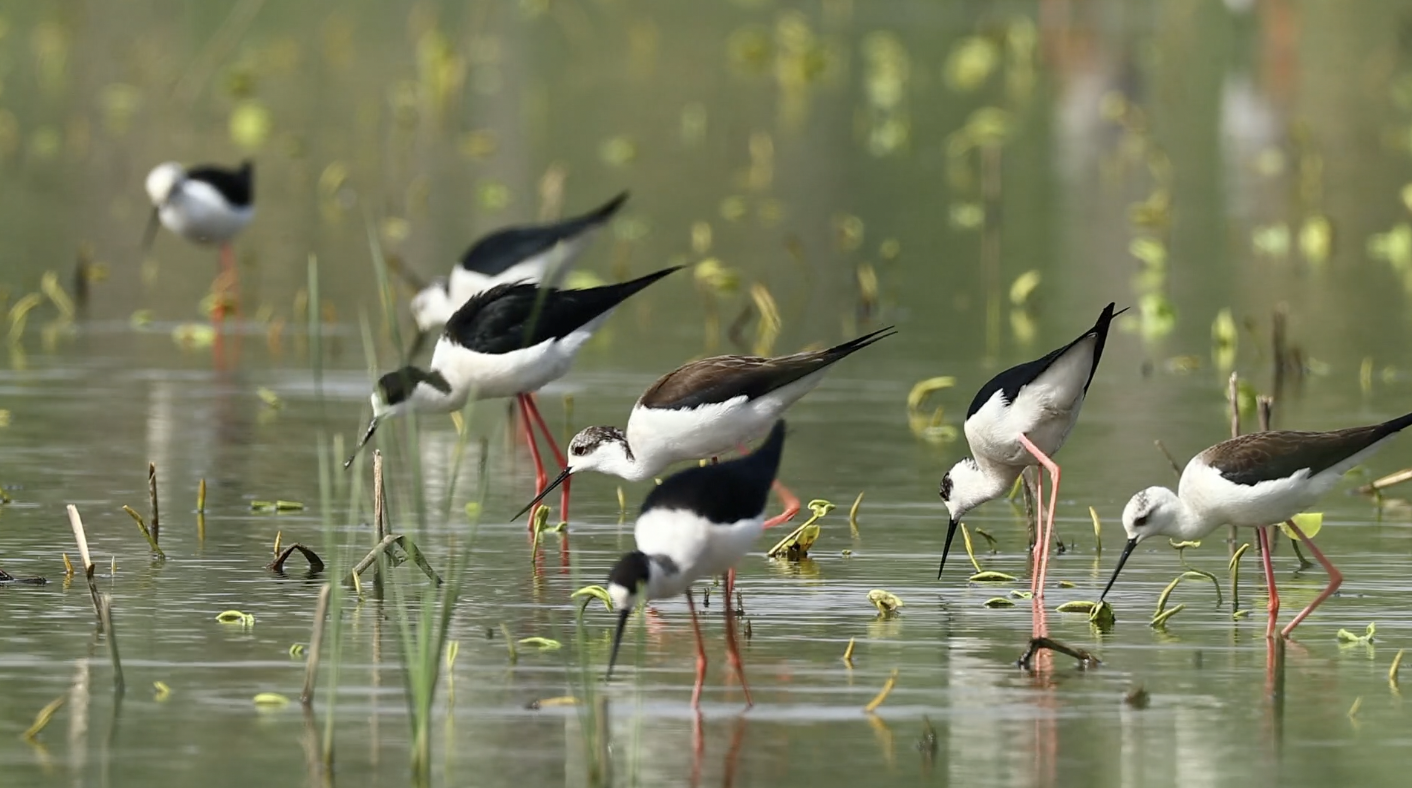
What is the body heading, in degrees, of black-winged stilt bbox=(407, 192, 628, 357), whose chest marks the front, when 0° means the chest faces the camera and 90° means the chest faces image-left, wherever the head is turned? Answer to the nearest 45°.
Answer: approximately 90°

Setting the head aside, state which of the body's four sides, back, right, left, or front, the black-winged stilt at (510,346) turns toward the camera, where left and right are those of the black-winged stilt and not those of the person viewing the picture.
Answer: left

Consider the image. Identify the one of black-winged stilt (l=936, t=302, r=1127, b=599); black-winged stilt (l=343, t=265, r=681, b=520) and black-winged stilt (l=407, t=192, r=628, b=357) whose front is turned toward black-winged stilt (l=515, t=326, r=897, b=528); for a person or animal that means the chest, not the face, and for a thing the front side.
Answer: black-winged stilt (l=936, t=302, r=1127, b=599)

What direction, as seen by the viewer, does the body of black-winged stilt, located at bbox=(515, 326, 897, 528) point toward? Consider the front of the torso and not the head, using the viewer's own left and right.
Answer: facing to the left of the viewer

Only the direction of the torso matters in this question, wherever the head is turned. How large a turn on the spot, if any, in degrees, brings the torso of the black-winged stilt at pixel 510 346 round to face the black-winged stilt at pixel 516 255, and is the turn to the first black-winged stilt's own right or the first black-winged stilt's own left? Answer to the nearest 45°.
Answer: approximately 90° to the first black-winged stilt's own right

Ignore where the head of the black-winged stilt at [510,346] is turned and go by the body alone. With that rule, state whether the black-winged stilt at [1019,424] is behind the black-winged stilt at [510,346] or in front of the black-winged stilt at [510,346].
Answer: behind

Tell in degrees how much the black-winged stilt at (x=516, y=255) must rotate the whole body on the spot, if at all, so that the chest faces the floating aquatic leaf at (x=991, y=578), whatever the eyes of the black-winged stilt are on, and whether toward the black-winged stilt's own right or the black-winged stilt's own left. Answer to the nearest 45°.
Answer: approximately 90° to the black-winged stilt's own left

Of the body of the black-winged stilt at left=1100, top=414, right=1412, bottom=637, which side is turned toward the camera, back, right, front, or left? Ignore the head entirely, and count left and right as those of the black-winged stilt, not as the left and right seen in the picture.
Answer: left

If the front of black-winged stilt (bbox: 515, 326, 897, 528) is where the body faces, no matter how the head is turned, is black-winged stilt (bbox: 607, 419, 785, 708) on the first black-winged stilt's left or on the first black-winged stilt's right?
on the first black-winged stilt's left

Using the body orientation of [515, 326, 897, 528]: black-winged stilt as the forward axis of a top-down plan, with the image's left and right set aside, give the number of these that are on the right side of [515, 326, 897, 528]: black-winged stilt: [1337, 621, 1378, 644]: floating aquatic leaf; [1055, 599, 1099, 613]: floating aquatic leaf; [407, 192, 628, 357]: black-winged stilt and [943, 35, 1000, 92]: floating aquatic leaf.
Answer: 2

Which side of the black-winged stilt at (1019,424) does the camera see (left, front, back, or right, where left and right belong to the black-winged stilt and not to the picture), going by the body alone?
left

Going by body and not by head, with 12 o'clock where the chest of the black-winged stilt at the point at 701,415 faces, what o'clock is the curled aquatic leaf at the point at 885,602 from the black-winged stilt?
The curled aquatic leaf is roughly at 8 o'clock from the black-winged stilt.
